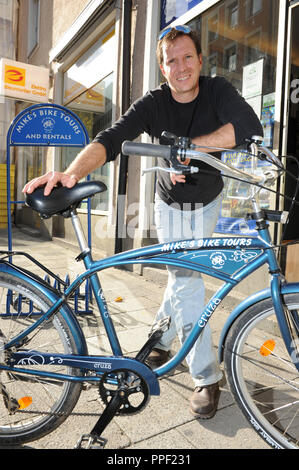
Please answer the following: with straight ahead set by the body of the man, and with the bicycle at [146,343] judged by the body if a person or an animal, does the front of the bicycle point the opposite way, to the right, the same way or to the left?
to the left

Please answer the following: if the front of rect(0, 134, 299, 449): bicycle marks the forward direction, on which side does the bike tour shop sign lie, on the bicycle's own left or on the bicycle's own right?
on the bicycle's own left

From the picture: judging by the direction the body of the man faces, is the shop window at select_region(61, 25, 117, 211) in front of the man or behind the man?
behind

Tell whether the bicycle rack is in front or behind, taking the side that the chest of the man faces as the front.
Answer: behind

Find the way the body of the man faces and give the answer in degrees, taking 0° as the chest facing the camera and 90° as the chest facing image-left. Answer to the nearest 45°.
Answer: approximately 0°

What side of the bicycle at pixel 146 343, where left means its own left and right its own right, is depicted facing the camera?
right

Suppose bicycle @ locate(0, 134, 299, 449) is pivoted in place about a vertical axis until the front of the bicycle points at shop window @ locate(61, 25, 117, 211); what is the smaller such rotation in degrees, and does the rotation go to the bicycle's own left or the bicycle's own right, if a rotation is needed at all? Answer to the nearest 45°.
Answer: approximately 90° to the bicycle's own left

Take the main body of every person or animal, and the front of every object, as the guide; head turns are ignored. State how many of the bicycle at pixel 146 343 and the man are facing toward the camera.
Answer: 1
